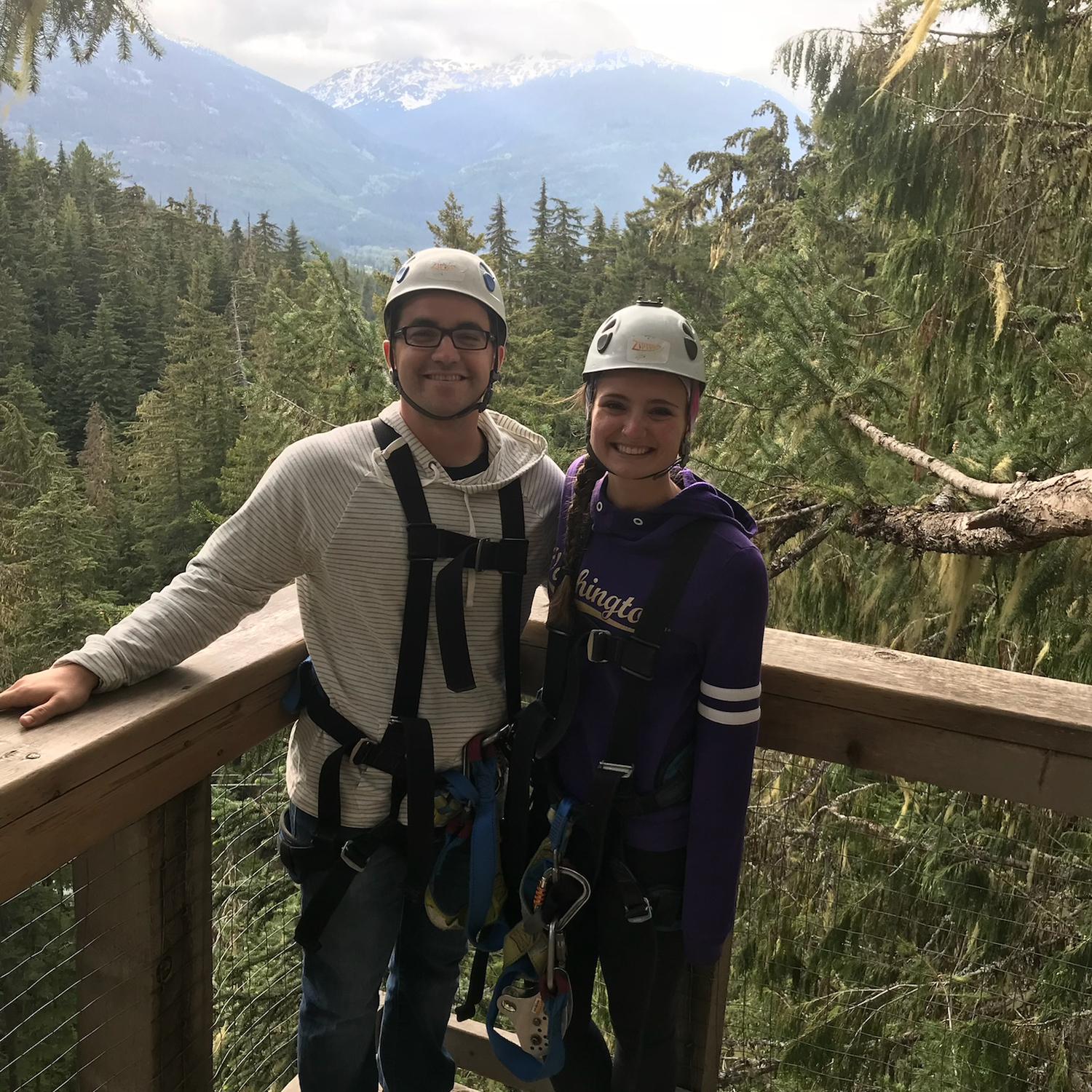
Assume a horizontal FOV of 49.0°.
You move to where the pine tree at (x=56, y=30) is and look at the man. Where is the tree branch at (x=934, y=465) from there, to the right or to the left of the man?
left

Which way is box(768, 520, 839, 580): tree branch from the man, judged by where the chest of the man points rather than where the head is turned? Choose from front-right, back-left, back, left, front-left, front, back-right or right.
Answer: left

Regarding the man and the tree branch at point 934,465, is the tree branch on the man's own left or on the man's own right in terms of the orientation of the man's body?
on the man's own left

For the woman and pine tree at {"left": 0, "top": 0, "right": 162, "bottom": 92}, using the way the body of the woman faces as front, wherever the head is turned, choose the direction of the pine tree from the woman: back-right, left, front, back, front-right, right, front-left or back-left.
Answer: right

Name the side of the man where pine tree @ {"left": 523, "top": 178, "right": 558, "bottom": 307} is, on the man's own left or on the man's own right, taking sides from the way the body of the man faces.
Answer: on the man's own left

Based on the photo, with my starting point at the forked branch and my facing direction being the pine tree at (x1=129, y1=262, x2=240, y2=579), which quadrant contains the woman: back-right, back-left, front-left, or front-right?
back-left

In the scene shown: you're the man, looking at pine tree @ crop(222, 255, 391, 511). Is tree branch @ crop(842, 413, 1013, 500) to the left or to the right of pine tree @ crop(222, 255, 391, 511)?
right

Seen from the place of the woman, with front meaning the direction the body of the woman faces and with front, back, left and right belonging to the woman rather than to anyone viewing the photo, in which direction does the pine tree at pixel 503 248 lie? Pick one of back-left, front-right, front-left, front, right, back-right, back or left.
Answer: back-right

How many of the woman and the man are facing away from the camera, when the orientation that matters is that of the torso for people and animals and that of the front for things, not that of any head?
0

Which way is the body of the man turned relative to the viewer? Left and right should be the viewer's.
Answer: facing the viewer and to the right of the viewer
